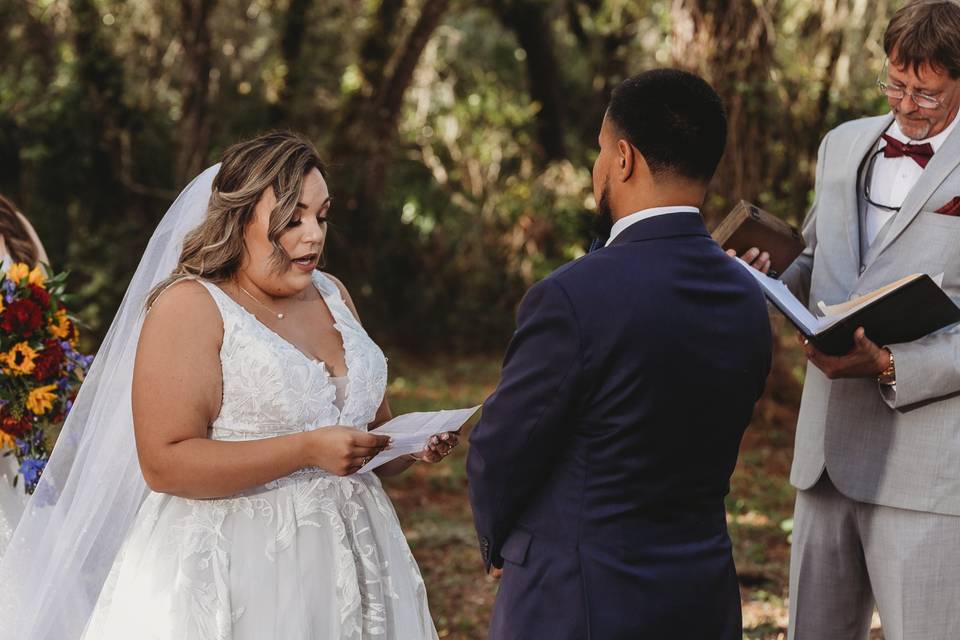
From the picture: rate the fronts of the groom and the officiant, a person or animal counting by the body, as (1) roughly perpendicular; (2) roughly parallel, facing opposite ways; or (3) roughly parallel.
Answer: roughly perpendicular

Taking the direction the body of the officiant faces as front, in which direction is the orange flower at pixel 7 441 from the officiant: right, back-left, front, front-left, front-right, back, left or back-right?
front-right

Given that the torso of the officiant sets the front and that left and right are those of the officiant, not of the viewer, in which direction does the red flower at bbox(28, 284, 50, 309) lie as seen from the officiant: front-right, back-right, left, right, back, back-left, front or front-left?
front-right

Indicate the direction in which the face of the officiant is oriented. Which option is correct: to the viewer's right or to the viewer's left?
to the viewer's left

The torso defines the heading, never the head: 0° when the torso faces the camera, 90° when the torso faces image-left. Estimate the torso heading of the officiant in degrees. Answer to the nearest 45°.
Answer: approximately 45°

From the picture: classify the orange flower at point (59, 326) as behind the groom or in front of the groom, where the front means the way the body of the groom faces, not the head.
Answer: in front

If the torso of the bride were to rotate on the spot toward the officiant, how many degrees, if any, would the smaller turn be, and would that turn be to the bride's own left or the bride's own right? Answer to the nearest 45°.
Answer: approximately 45° to the bride's own left

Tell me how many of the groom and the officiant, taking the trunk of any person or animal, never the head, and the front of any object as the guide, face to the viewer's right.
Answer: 0

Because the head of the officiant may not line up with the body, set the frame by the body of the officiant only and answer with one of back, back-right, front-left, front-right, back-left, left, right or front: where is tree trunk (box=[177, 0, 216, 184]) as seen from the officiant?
right

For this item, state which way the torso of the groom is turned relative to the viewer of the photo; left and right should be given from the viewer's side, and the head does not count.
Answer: facing away from the viewer and to the left of the viewer

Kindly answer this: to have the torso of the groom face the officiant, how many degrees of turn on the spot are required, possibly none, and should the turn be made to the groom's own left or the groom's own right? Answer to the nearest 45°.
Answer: approximately 90° to the groom's own right
